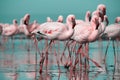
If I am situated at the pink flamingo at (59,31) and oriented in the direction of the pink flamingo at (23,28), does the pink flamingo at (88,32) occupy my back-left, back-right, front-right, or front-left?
back-right

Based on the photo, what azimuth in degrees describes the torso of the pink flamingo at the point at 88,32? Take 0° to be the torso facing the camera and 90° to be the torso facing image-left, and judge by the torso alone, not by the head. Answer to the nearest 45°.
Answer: approximately 270°

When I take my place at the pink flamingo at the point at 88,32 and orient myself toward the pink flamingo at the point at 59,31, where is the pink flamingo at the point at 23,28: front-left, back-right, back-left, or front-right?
front-right

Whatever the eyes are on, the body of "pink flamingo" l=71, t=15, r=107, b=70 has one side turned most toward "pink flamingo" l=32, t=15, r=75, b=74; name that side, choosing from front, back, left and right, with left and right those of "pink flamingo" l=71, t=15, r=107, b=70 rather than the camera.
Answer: back

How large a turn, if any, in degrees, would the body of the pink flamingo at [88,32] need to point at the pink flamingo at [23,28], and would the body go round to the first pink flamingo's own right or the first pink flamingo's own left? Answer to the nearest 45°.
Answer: approximately 135° to the first pink flamingo's own left
